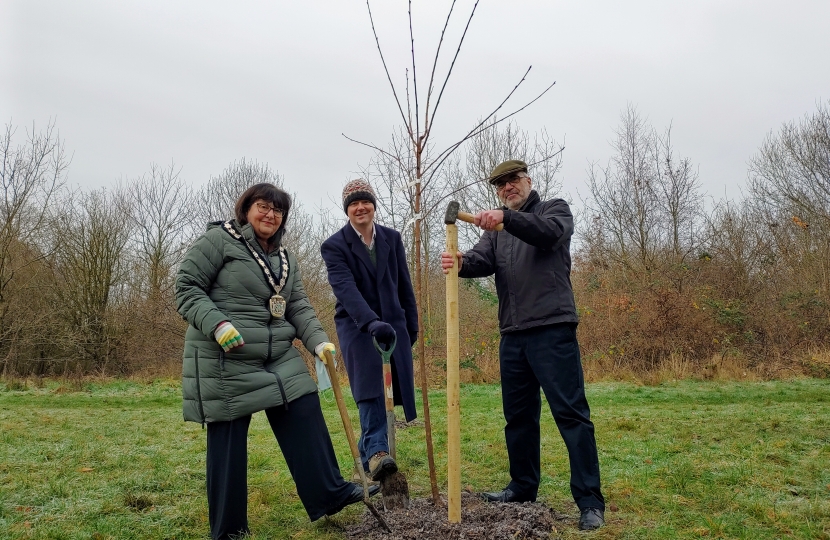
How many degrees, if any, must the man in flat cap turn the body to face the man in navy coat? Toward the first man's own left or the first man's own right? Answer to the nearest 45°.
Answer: approximately 45° to the first man's own right

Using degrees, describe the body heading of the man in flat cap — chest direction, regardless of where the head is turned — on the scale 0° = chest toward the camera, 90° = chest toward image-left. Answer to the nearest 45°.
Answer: approximately 45°

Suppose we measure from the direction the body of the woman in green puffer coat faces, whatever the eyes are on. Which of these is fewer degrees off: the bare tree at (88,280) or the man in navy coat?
the man in navy coat

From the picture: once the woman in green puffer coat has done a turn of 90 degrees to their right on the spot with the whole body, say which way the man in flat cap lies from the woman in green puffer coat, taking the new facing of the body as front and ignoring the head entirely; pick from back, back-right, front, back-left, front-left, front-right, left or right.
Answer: back-left

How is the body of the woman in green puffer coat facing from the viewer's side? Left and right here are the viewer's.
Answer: facing the viewer and to the right of the viewer
